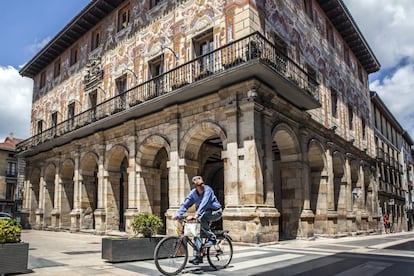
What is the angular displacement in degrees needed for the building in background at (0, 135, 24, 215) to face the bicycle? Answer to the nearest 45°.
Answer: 0° — it already faces it

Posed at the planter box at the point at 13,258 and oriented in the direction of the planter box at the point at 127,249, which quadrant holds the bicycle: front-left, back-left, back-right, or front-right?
front-right

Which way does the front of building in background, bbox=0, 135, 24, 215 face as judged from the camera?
facing the viewer

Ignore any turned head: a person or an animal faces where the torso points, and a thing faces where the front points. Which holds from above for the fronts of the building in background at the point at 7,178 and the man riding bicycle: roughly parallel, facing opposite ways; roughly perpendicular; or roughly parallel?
roughly perpendicular

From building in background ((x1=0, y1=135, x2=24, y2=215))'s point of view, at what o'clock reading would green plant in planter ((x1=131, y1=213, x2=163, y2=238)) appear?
The green plant in planter is roughly at 12 o'clock from the building in background.

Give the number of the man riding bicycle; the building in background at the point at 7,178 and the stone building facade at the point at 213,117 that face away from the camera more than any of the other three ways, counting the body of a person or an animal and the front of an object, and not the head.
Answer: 0

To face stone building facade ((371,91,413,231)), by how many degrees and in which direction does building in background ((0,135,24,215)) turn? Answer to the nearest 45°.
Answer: approximately 45° to its left
